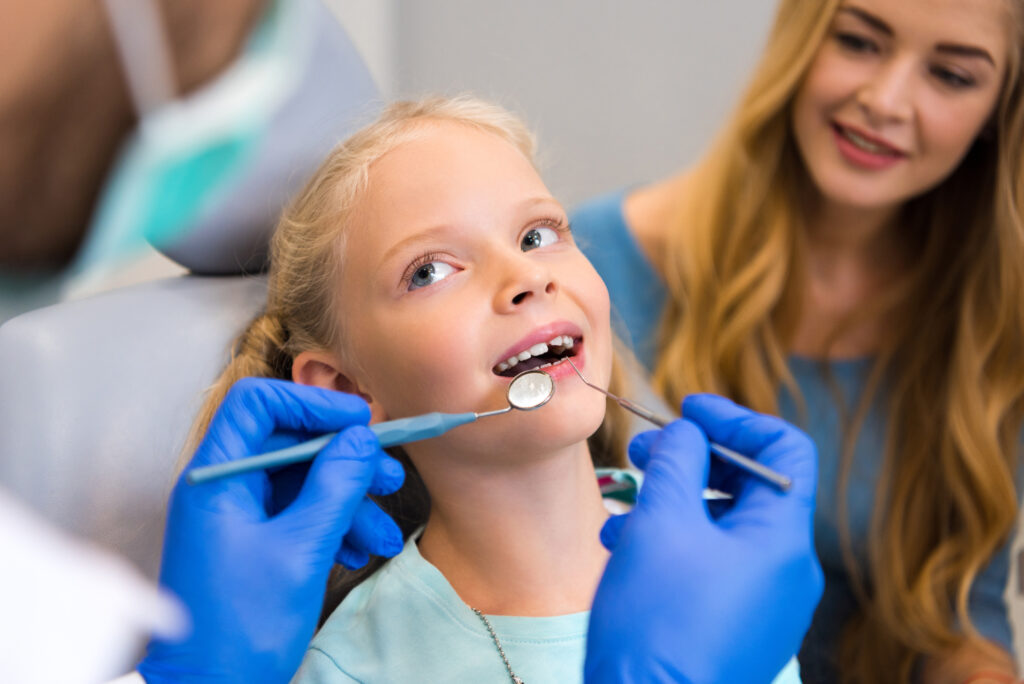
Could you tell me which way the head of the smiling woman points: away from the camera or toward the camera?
toward the camera

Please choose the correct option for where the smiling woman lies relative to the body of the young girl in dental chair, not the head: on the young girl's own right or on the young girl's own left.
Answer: on the young girl's own left

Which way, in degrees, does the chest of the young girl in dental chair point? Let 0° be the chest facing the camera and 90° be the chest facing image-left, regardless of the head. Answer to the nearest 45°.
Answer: approximately 315°
